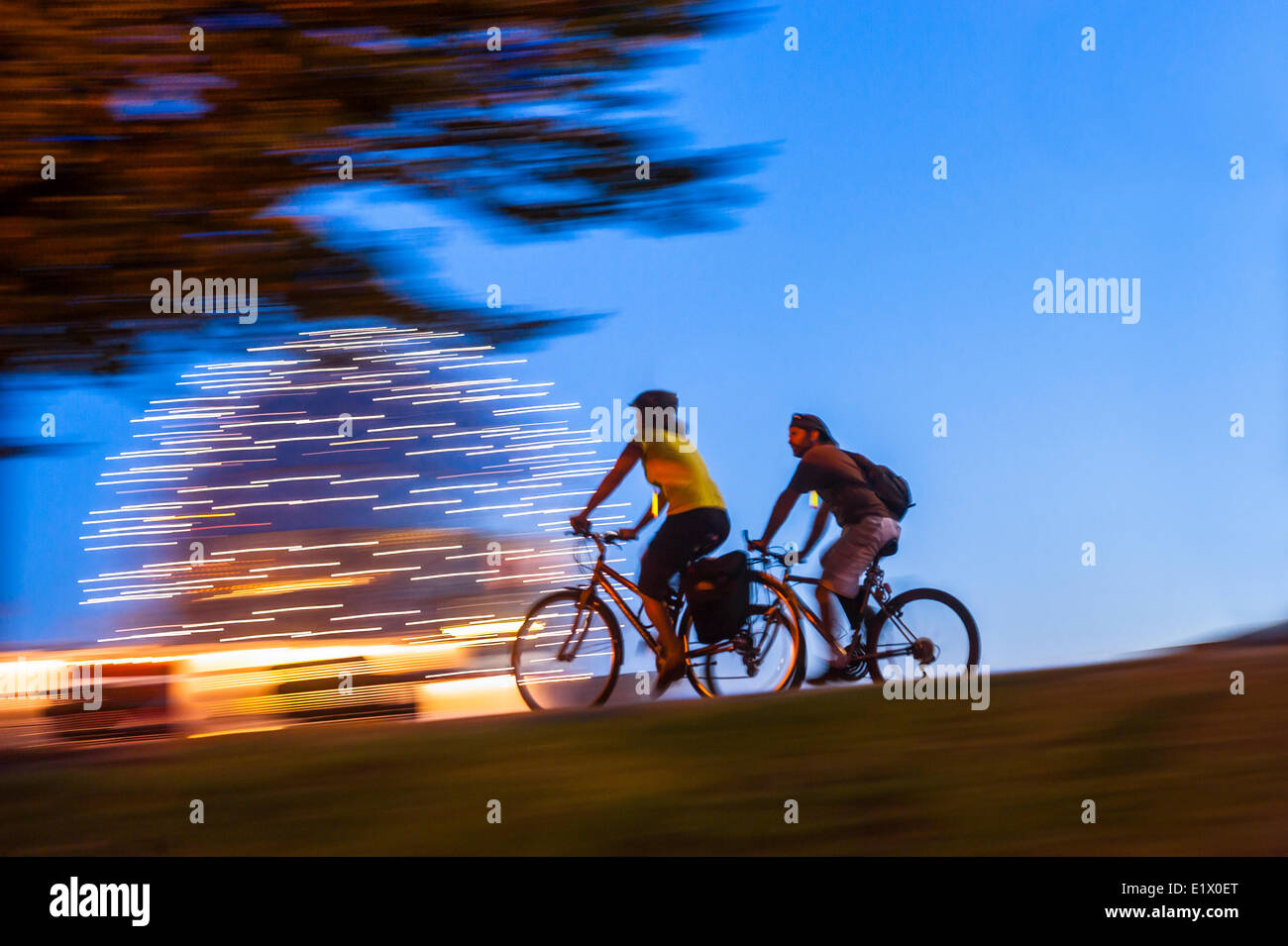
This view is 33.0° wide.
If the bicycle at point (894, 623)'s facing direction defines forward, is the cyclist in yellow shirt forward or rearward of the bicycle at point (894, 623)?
forward

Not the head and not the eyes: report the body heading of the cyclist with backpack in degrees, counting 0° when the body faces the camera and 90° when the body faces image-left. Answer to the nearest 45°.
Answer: approximately 90°

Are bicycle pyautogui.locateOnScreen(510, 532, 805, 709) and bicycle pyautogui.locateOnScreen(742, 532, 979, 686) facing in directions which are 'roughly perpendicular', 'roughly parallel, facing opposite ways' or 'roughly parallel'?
roughly parallel

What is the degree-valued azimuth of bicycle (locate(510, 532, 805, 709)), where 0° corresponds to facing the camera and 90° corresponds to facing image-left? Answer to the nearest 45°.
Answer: approximately 90°

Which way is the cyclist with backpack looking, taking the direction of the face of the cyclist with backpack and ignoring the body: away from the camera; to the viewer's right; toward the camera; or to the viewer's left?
to the viewer's left

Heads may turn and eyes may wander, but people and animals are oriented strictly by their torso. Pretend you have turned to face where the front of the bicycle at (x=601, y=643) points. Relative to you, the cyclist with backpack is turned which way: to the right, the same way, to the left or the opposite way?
the same way

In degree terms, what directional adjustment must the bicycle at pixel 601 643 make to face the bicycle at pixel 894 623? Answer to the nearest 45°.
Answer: approximately 180°

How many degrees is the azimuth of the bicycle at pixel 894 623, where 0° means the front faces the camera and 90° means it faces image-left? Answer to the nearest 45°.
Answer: approximately 90°

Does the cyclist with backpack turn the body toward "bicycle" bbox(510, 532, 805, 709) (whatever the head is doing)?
yes

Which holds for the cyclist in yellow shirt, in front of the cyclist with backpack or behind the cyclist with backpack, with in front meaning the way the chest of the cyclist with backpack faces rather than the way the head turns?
in front

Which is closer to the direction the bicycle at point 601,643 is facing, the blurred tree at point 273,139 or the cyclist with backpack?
the blurred tree
